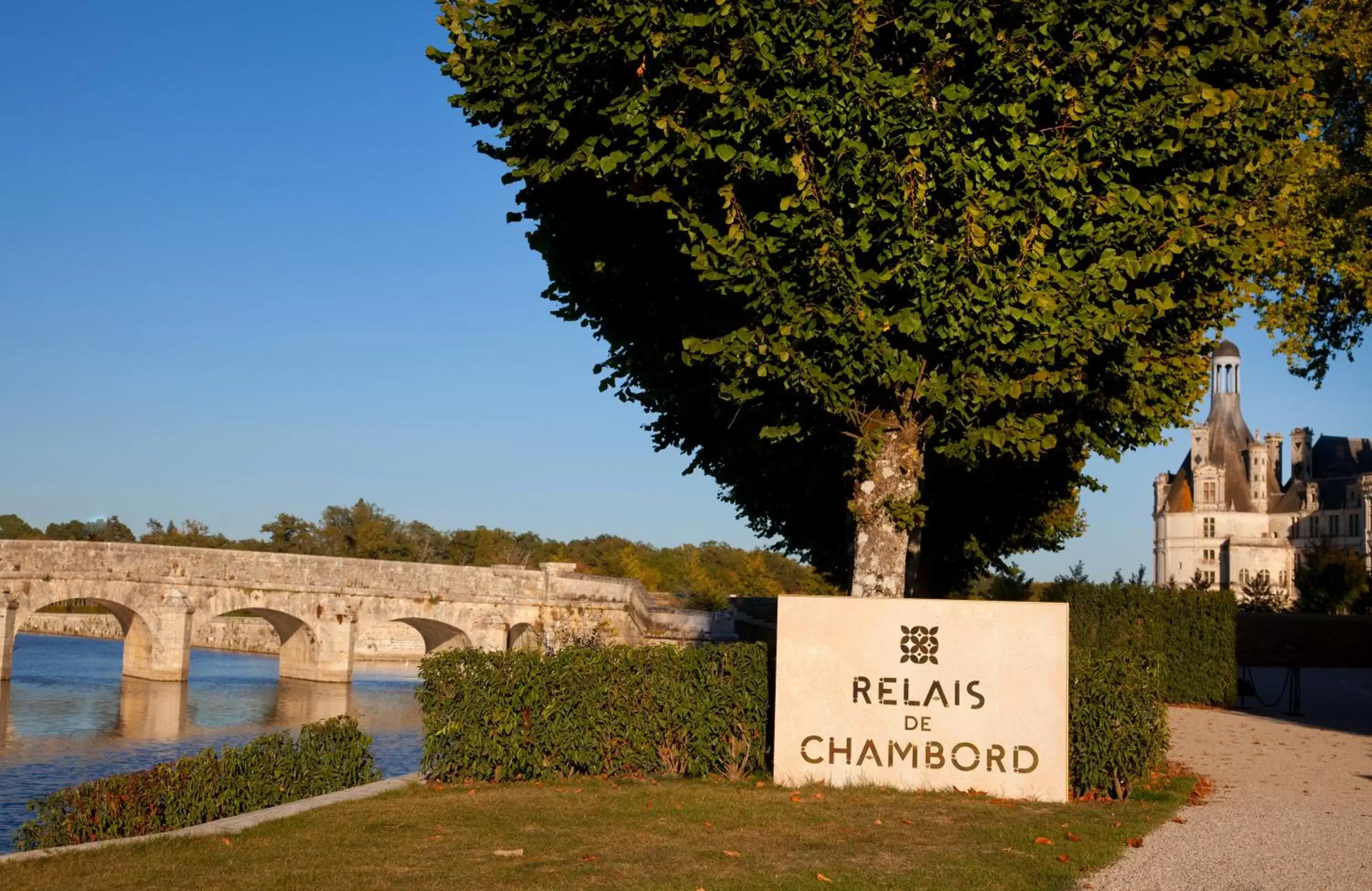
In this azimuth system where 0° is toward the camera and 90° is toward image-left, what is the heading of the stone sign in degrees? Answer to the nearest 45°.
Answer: approximately 0°

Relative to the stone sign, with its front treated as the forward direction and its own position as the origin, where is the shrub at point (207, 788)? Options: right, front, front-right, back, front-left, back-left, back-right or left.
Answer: right

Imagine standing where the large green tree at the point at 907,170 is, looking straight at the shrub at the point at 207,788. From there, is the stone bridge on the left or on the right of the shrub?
right

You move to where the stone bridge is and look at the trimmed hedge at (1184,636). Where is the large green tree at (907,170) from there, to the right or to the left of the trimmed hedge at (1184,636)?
right

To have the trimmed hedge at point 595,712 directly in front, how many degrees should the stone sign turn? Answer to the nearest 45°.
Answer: approximately 90° to its right

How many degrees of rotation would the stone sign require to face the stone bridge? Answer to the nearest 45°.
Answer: approximately 135° to its right

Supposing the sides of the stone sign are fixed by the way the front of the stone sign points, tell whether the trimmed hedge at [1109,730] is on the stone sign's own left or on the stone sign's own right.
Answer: on the stone sign's own left

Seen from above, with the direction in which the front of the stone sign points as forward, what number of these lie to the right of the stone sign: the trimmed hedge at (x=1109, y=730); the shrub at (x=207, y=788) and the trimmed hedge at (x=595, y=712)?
2

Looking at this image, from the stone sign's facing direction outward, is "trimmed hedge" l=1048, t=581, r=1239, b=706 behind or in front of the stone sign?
behind
